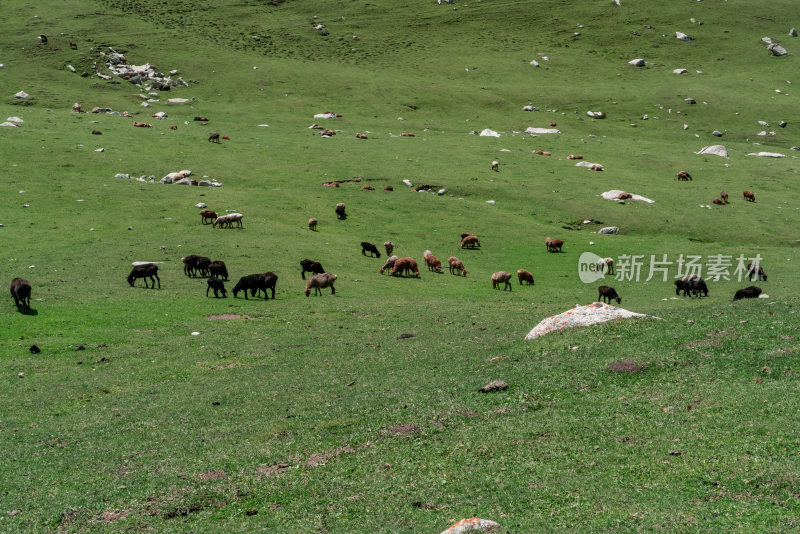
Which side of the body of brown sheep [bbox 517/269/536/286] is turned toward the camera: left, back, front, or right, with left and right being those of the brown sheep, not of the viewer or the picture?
right

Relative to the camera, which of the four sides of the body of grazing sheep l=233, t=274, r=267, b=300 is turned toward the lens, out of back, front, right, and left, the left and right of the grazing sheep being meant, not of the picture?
left

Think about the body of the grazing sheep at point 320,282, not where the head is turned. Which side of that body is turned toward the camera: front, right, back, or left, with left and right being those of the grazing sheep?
left

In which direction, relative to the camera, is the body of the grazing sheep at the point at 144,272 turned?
to the viewer's left

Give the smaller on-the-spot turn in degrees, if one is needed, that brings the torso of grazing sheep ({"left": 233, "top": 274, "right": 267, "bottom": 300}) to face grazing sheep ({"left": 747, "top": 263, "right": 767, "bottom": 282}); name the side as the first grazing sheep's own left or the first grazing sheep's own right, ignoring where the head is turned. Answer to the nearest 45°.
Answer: approximately 180°

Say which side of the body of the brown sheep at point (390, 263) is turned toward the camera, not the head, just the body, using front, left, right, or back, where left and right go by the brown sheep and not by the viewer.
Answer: left

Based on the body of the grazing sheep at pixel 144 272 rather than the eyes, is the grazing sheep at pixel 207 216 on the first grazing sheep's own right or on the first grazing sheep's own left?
on the first grazing sheep's own right

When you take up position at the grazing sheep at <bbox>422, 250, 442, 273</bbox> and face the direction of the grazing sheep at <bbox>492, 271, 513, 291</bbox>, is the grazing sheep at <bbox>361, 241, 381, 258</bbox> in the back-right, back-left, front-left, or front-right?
back-right
